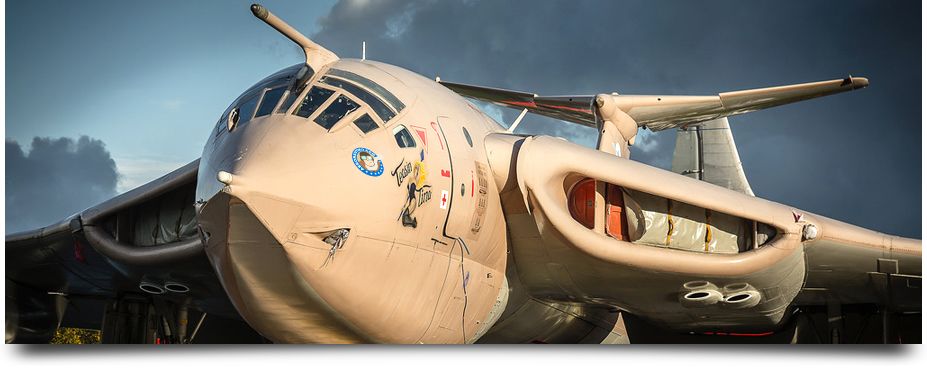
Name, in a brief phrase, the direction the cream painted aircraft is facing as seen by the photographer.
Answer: facing the viewer and to the left of the viewer

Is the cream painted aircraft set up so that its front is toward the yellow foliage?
no
